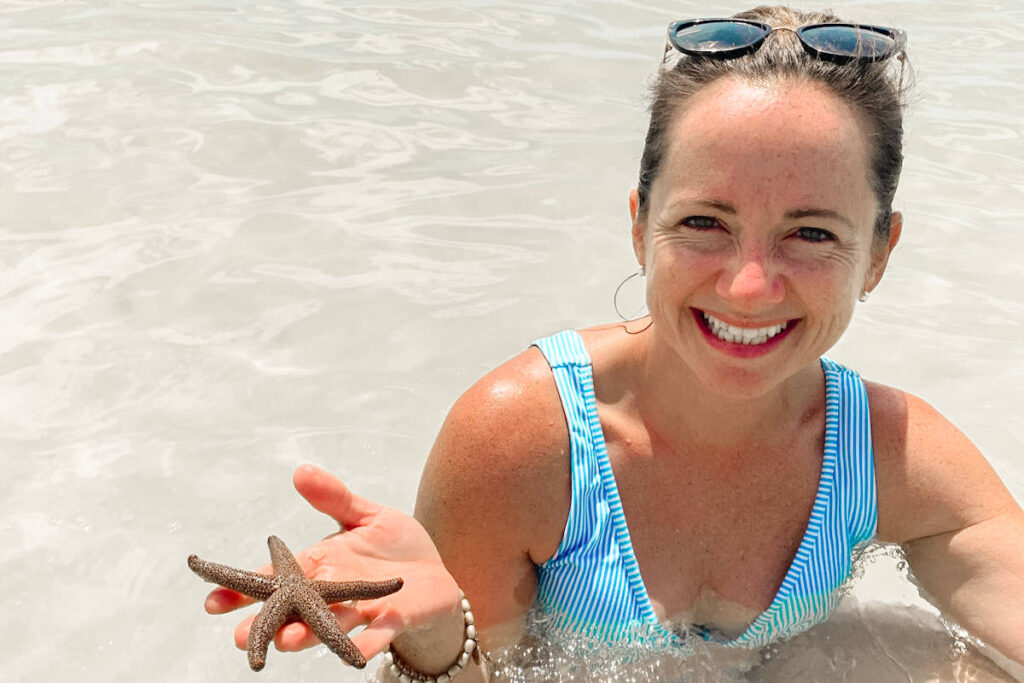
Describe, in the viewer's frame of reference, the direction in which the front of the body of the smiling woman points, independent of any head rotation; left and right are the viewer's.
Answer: facing the viewer

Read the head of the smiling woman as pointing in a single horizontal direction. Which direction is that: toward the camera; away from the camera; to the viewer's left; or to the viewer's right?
toward the camera
